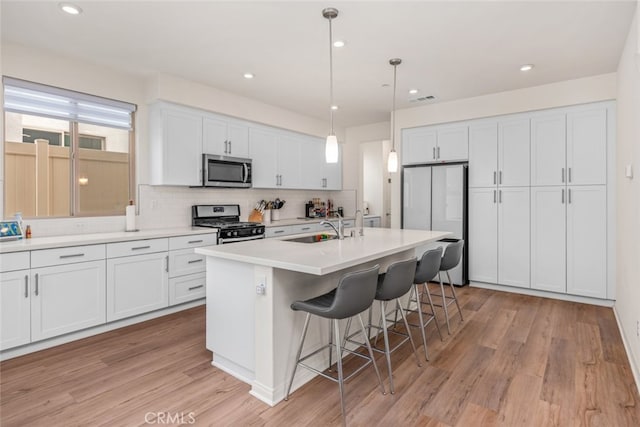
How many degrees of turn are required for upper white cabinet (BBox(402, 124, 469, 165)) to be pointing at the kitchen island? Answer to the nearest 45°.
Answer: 0° — it already faces it

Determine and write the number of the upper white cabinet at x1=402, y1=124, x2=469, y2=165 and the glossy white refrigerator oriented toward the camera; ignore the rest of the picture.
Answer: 2

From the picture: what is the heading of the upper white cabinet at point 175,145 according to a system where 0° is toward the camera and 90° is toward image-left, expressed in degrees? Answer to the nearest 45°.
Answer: approximately 315°

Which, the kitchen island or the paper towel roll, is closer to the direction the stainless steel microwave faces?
the kitchen island

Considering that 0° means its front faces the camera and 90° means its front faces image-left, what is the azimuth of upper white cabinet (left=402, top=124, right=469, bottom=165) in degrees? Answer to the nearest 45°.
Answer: approximately 0°

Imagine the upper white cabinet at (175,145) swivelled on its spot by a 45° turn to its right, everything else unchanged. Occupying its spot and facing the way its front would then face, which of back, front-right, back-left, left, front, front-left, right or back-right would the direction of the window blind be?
right
